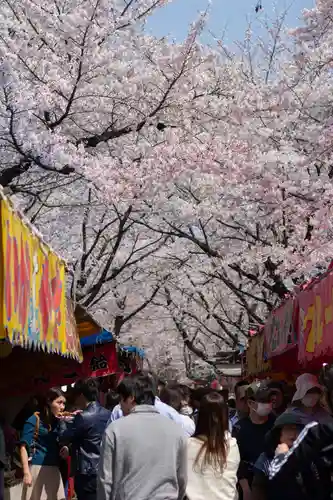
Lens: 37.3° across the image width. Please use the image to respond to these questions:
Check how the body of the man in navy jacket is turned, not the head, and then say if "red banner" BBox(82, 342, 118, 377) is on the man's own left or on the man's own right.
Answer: on the man's own right

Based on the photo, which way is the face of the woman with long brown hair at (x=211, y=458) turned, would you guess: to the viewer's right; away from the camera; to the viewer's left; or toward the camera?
away from the camera

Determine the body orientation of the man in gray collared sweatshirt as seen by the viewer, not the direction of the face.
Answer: away from the camera

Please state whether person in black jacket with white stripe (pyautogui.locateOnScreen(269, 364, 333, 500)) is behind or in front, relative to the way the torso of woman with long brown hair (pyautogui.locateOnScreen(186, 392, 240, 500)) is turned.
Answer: behind

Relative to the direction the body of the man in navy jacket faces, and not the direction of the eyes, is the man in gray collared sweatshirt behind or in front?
behind

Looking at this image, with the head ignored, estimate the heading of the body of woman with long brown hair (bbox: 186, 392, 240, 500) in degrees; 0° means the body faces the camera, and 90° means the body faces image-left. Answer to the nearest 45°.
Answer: approximately 180°

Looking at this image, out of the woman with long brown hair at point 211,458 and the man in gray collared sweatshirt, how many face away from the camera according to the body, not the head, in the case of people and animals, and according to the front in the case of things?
2
